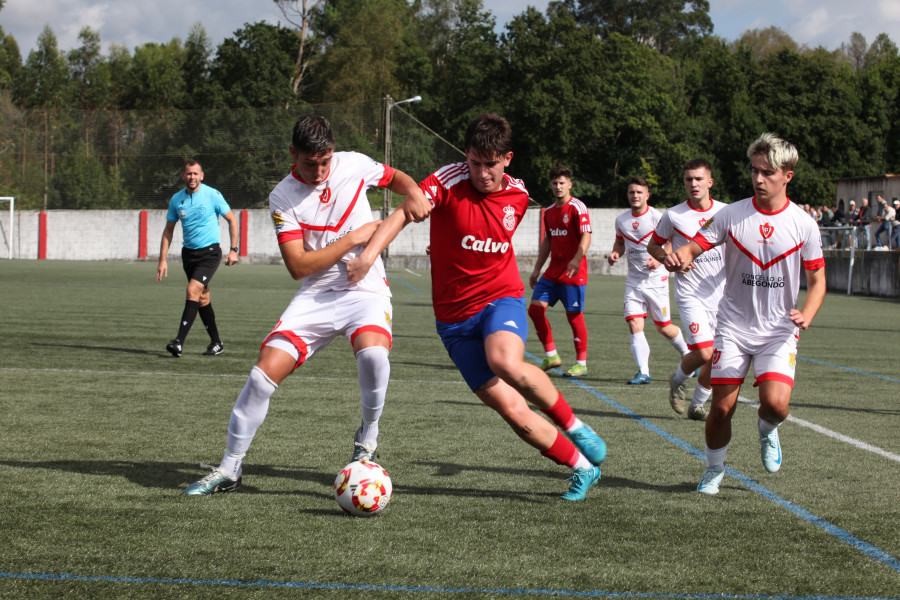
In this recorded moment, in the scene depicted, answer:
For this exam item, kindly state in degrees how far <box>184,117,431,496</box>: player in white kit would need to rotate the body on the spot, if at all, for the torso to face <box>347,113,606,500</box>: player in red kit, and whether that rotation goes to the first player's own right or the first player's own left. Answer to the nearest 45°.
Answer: approximately 45° to the first player's own left

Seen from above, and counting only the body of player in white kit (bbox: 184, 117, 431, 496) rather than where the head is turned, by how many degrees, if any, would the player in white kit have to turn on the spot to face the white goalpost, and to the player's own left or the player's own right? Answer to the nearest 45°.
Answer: approximately 180°

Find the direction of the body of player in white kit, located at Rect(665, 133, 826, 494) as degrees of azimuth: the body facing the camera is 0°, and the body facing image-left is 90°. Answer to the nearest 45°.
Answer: approximately 0°

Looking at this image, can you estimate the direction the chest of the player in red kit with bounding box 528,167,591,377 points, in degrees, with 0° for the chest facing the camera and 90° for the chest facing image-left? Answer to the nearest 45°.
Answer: approximately 45°

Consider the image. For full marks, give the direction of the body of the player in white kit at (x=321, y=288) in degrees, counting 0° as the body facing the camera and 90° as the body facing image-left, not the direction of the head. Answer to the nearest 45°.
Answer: approximately 0°

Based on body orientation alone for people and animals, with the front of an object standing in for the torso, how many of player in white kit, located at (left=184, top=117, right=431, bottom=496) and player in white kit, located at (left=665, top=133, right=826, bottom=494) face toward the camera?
2

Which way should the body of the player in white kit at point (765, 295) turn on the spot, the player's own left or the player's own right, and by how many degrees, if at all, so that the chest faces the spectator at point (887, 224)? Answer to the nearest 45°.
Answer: approximately 180°
